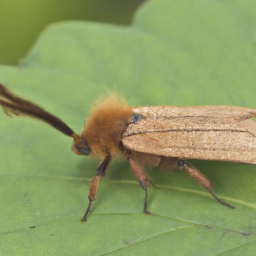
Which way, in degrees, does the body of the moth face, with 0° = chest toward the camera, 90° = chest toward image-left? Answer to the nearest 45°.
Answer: approximately 90°
